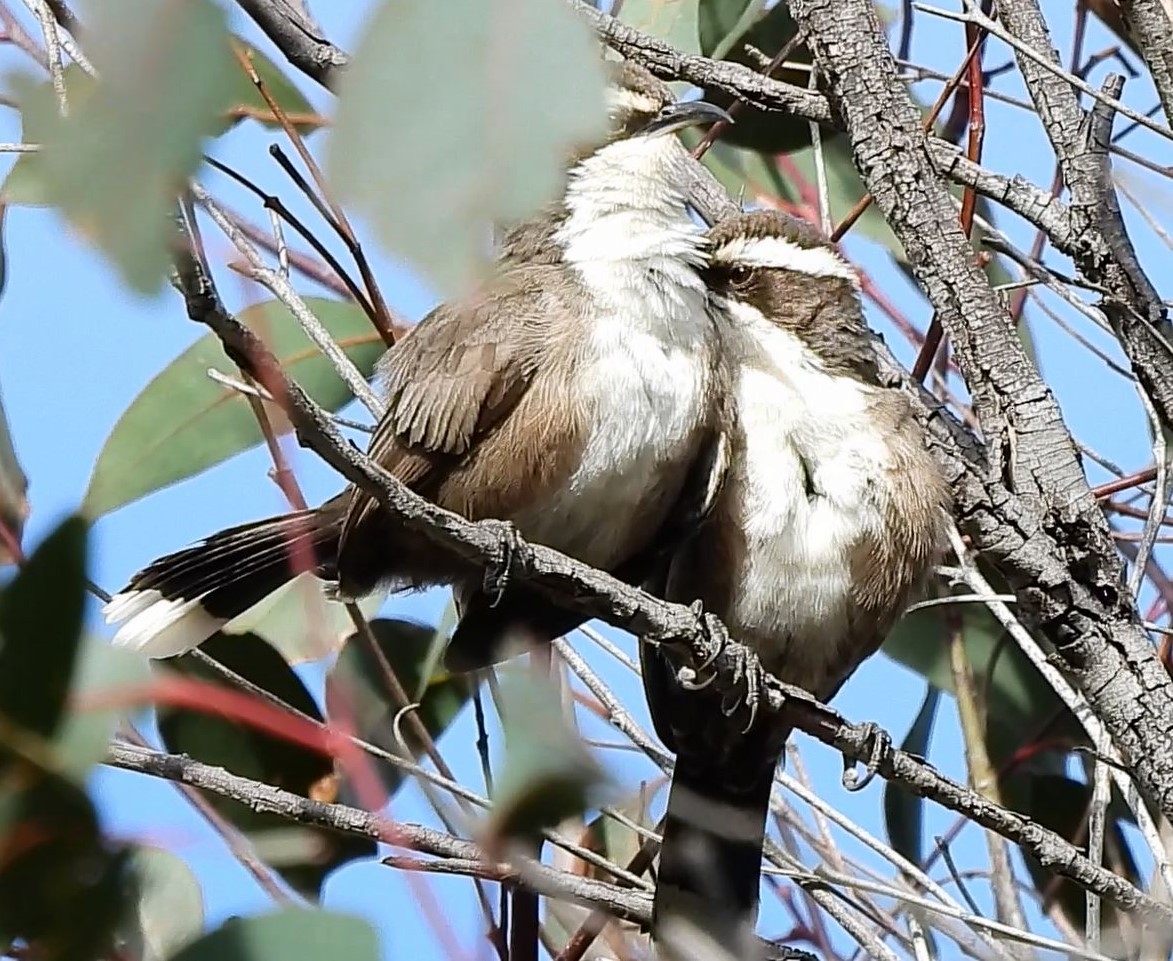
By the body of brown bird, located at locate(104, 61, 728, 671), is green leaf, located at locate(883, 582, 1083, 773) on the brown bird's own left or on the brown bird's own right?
on the brown bird's own left

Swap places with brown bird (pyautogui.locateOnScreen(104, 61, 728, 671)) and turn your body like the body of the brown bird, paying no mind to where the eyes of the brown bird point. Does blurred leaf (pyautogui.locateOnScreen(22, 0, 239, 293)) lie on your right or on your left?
on your right

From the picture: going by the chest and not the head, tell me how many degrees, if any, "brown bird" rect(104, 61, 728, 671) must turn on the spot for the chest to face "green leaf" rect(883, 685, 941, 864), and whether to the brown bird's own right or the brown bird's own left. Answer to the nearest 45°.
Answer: approximately 90° to the brown bird's own left

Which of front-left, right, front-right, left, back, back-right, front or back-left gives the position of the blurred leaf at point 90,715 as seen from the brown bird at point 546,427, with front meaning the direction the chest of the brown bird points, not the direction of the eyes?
front-right

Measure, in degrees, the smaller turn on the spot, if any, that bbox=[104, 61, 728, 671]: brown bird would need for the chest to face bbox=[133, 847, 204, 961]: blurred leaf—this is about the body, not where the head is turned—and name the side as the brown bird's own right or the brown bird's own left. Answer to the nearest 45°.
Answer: approximately 45° to the brown bird's own right

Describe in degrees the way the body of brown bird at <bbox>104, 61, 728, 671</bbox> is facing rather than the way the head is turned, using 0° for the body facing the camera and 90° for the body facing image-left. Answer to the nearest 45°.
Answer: approximately 315°

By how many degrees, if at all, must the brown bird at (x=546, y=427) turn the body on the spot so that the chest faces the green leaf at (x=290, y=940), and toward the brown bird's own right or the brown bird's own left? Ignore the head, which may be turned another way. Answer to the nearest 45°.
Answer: approximately 45° to the brown bird's own right
